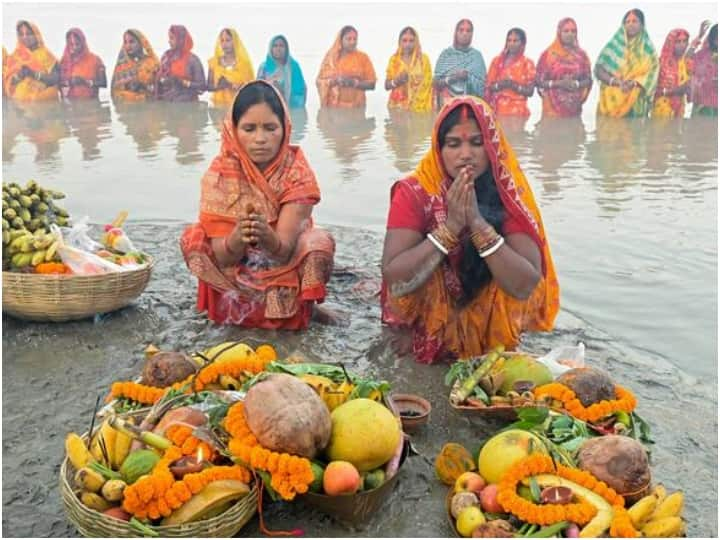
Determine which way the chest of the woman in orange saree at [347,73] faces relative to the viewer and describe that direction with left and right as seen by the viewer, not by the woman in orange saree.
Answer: facing the viewer

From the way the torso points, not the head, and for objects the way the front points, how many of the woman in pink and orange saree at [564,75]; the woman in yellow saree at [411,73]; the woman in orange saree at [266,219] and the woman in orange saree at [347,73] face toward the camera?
4

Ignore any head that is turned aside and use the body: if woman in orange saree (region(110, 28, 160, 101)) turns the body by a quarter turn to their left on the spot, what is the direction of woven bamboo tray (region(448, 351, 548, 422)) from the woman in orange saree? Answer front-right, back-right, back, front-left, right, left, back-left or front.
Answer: front-right

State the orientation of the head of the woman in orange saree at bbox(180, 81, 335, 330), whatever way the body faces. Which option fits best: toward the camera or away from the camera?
toward the camera

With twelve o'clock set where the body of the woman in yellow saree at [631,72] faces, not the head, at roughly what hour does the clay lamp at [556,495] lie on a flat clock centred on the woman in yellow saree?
The clay lamp is roughly at 12 o'clock from the woman in yellow saree.

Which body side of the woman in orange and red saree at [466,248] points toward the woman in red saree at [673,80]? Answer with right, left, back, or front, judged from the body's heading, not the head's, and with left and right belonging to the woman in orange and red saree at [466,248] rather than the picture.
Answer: back

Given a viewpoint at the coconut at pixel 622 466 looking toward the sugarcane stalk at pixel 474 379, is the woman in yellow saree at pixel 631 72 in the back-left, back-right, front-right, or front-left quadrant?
front-right

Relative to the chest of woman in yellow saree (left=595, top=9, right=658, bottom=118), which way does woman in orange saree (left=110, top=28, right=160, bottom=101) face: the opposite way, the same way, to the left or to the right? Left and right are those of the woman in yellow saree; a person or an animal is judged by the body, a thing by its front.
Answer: the same way

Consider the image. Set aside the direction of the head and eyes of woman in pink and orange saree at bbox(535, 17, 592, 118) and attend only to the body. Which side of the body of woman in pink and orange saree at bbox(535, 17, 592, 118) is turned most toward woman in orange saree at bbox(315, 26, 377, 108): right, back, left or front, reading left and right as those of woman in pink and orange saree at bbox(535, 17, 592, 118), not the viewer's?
right

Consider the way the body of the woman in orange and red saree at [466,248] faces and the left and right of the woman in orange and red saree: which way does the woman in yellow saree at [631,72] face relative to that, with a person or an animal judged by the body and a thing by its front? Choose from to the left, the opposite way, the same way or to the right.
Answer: the same way

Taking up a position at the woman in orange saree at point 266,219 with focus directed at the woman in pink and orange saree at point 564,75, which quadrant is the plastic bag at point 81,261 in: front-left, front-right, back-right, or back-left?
back-left

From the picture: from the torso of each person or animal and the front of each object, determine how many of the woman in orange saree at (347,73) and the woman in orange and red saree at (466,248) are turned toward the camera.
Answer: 2

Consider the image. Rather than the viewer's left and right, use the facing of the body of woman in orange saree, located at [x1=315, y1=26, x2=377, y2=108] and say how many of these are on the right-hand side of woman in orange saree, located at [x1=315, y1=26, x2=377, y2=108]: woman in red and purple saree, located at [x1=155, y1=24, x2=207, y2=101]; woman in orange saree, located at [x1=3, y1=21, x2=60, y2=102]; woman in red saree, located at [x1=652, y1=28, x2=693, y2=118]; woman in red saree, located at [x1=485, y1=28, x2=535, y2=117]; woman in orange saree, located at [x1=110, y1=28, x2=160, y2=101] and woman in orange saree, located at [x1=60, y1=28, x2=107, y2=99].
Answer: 4

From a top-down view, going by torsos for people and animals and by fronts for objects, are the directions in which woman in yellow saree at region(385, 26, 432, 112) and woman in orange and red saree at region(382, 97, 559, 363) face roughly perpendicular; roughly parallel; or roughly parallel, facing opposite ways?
roughly parallel

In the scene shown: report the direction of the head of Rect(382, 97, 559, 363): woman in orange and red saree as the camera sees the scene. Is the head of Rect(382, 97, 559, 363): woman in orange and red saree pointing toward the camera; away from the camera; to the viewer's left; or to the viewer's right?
toward the camera

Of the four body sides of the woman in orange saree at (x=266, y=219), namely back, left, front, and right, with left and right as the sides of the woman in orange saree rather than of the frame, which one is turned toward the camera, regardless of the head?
front

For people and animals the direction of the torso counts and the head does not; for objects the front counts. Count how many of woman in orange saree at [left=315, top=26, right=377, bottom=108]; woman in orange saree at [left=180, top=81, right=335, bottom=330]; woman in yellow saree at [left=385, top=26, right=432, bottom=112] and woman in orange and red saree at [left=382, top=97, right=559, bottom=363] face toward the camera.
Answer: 4

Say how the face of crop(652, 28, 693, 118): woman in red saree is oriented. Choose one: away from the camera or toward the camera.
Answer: toward the camera
